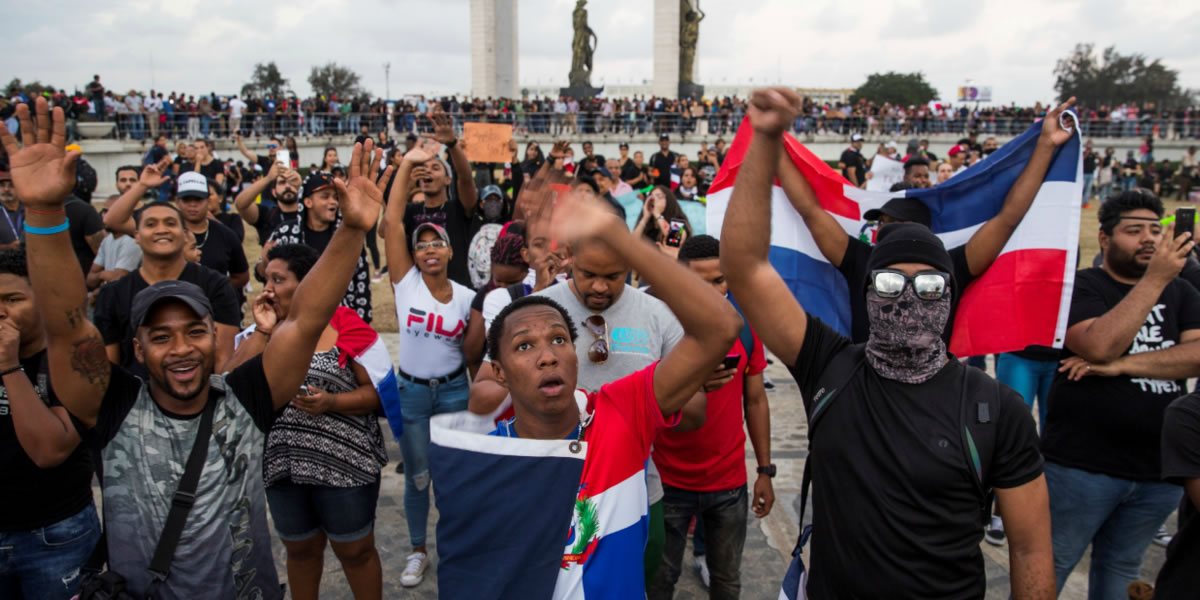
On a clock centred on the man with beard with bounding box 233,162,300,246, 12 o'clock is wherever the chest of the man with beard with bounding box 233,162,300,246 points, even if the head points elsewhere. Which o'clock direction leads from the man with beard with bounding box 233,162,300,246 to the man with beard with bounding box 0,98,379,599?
the man with beard with bounding box 0,98,379,599 is roughly at 12 o'clock from the man with beard with bounding box 233,162,300,246.

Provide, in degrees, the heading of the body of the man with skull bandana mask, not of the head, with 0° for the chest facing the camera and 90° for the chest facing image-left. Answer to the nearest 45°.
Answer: approximately 0°

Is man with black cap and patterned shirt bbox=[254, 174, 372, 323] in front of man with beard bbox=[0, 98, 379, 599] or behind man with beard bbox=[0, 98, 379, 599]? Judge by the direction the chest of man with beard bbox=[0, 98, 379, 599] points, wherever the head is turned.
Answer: behind

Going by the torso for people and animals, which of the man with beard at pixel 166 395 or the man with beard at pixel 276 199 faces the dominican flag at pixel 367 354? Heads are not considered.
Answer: the man with beard at pixel 276 199

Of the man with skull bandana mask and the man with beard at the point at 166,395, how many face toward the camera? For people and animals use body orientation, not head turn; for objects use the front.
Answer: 2

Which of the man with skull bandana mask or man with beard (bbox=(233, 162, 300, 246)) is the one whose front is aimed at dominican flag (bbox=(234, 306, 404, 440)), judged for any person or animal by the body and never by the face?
the man with beard

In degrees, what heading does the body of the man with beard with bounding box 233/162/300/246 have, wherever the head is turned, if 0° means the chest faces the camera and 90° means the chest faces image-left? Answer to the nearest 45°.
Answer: approximately 0°

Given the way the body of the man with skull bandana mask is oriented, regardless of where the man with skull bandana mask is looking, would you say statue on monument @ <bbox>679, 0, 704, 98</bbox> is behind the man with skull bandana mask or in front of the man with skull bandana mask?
behind

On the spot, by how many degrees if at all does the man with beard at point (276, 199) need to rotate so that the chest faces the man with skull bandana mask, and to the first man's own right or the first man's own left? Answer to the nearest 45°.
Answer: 0° — they already face them
